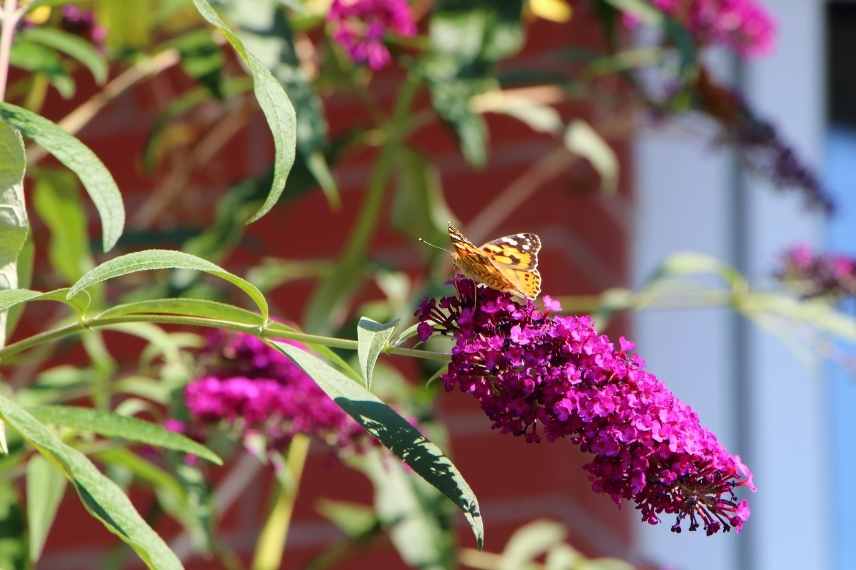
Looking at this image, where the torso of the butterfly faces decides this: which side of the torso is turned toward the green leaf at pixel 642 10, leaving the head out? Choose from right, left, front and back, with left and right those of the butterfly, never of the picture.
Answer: right

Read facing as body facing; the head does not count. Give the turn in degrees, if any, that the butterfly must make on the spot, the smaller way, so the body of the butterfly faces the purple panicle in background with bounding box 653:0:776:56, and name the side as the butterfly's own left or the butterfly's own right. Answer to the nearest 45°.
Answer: approximately 90° to the butterfly's own right

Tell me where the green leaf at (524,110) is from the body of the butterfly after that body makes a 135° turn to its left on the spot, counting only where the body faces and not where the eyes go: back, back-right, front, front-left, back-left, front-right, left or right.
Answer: back-left

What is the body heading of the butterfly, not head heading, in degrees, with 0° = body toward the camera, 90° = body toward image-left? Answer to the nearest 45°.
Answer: approximately 90°

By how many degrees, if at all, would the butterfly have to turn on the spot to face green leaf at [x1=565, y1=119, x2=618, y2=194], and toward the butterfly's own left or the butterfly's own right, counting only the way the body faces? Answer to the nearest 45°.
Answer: approximately 90° to the butterfly's own right
